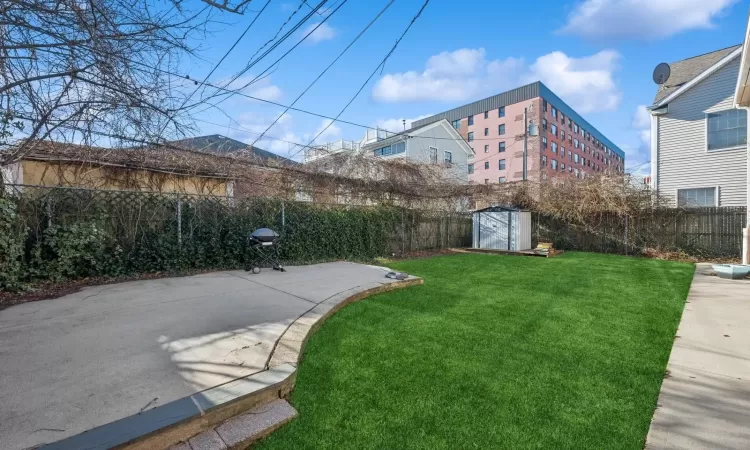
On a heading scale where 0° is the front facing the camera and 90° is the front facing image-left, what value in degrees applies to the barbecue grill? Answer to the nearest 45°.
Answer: approximately 0°

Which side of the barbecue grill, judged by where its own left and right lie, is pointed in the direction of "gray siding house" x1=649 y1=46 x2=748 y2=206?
left

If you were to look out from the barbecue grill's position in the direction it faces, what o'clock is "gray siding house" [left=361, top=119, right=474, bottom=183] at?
The gray siding house is roughly at 7 o'clock from the barbecue grill.

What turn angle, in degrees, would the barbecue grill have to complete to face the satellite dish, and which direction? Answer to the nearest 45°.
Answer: approximately 90° to its left

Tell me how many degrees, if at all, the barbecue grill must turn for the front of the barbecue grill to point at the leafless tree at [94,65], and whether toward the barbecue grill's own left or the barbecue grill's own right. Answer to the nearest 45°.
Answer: approximately 45° to the barbecue grill's own right
